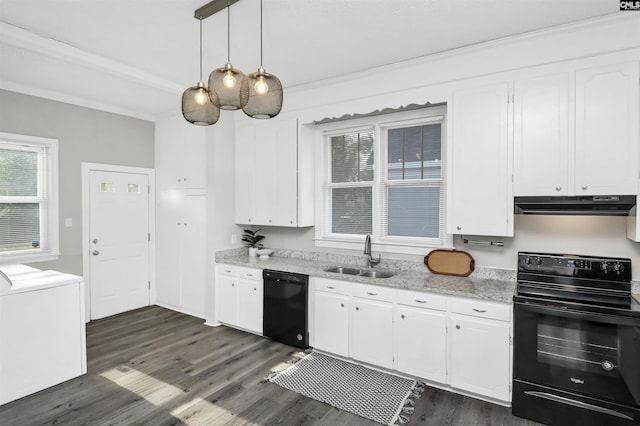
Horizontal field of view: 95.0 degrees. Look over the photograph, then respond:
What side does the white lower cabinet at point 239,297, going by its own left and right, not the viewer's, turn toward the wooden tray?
left

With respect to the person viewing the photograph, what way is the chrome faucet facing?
facing the viewer and to the left of the viewer

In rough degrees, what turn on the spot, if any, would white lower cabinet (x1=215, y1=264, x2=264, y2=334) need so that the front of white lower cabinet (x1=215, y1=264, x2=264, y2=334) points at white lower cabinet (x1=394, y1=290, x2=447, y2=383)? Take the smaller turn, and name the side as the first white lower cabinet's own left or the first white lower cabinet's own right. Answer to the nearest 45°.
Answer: approximately 90° to the first white lower cabinet's own left

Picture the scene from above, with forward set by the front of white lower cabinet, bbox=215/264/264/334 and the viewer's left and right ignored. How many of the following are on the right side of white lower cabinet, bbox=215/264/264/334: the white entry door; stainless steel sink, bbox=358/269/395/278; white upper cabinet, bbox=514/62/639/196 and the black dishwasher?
1

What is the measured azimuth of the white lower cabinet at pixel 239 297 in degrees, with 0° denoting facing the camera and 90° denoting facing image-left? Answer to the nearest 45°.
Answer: approximately 45°

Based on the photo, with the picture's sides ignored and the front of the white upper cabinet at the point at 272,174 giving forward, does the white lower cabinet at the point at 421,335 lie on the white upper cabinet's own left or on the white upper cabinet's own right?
on the white upper cabinet's own left

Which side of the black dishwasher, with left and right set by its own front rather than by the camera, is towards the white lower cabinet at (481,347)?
left

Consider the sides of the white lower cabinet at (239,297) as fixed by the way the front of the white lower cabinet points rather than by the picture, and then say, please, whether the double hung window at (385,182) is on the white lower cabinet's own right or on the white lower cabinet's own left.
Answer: on the white lower cabinet's own left

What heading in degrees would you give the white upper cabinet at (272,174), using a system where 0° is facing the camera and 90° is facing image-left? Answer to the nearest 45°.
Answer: approximately 45°

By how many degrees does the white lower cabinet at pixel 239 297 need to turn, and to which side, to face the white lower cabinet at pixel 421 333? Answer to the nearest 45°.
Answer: approximately 90° to its left

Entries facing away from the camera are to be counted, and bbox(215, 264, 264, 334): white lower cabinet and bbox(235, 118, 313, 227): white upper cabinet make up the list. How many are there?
0

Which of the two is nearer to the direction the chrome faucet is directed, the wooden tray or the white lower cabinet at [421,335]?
the white lower cabinet
